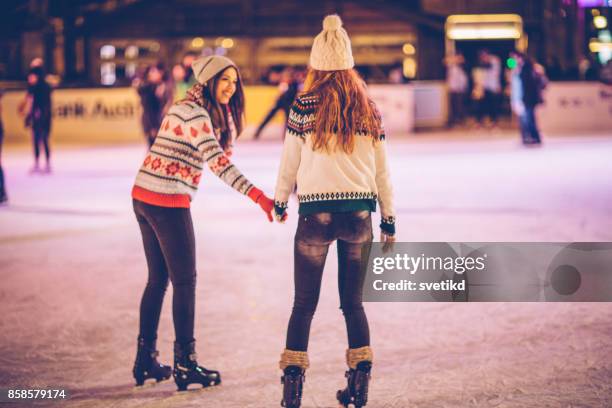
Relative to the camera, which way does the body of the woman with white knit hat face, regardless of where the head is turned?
away from the camera

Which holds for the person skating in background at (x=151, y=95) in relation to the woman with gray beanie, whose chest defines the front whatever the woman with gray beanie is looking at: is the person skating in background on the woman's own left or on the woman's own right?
on the woman's own left

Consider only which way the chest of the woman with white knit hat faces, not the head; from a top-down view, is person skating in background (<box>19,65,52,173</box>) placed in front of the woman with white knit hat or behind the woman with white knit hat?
in front

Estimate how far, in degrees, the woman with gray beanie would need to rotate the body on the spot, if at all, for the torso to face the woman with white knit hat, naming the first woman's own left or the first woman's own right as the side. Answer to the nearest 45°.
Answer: approximately 45° to the first woman's own right

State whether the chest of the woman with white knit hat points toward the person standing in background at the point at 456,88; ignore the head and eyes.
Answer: yes

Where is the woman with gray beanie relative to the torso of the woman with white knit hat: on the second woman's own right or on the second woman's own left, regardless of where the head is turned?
on the second woman's own left

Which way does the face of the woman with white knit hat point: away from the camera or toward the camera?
away from the camera

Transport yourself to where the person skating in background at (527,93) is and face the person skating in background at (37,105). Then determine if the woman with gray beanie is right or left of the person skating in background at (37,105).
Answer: left
